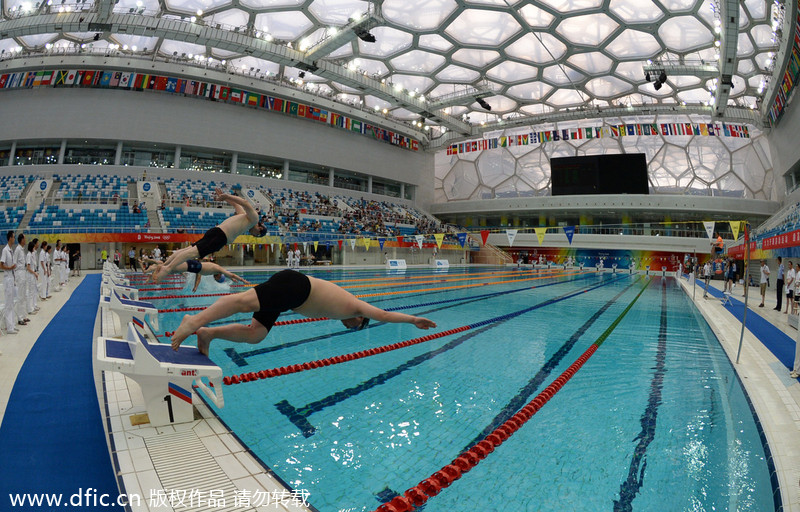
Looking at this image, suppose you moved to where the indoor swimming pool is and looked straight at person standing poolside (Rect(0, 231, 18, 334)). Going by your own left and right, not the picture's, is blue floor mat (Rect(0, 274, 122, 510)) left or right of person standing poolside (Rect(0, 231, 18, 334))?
left

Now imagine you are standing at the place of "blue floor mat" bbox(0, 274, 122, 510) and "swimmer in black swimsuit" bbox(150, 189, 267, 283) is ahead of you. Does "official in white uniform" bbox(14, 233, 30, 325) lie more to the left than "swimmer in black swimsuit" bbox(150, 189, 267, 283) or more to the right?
left

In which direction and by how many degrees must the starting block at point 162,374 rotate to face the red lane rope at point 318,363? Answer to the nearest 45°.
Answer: approximately 45° to its left

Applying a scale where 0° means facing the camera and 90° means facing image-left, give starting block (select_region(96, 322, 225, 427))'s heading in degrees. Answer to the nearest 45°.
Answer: approximately 270°

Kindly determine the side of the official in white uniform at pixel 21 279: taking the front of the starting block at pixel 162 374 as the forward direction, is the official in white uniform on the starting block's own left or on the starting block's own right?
on the starting block's own left

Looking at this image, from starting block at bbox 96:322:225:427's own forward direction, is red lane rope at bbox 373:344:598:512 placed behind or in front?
in front

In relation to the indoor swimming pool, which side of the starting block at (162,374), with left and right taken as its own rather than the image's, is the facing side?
front
